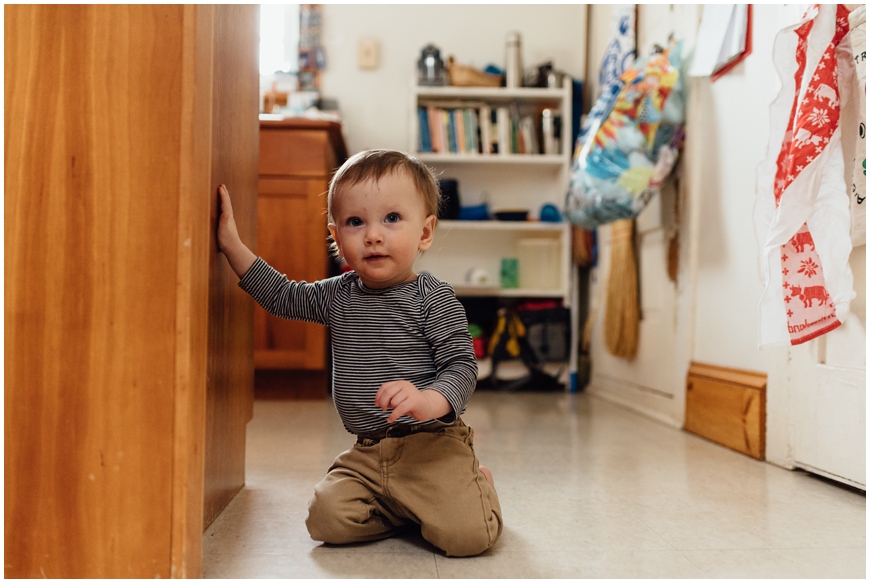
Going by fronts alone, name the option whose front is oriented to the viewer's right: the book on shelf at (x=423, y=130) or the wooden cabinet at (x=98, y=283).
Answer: the wooden cabinet

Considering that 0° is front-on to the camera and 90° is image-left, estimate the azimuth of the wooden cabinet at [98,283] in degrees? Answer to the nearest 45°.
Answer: approximately 270°
